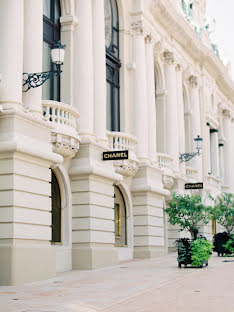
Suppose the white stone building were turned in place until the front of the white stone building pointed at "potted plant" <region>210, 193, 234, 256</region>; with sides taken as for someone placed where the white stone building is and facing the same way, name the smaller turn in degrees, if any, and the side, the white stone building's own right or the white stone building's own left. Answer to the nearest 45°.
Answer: approximately 90° to the white stone building's own left

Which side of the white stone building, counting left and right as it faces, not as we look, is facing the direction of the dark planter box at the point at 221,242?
left

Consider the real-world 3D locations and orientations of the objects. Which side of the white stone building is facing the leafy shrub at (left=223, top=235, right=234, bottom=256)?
left

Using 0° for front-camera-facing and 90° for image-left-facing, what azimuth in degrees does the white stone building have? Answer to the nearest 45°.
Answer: approximately 315°
